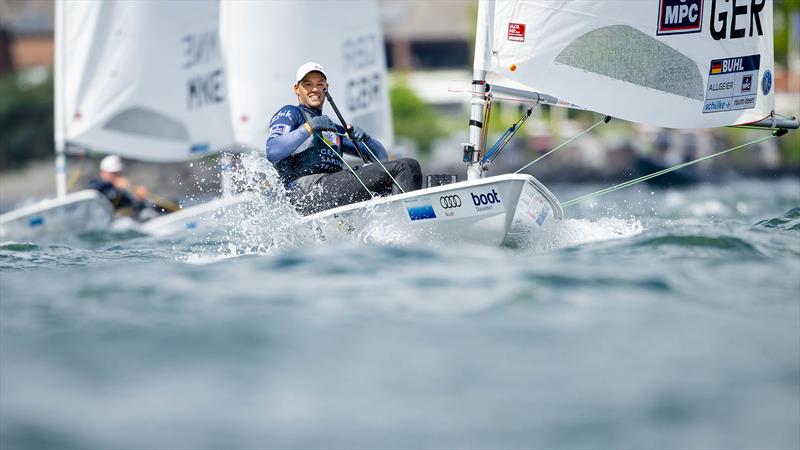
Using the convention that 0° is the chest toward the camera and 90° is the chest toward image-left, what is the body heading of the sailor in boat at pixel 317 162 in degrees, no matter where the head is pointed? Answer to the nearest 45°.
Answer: approximately 315°
